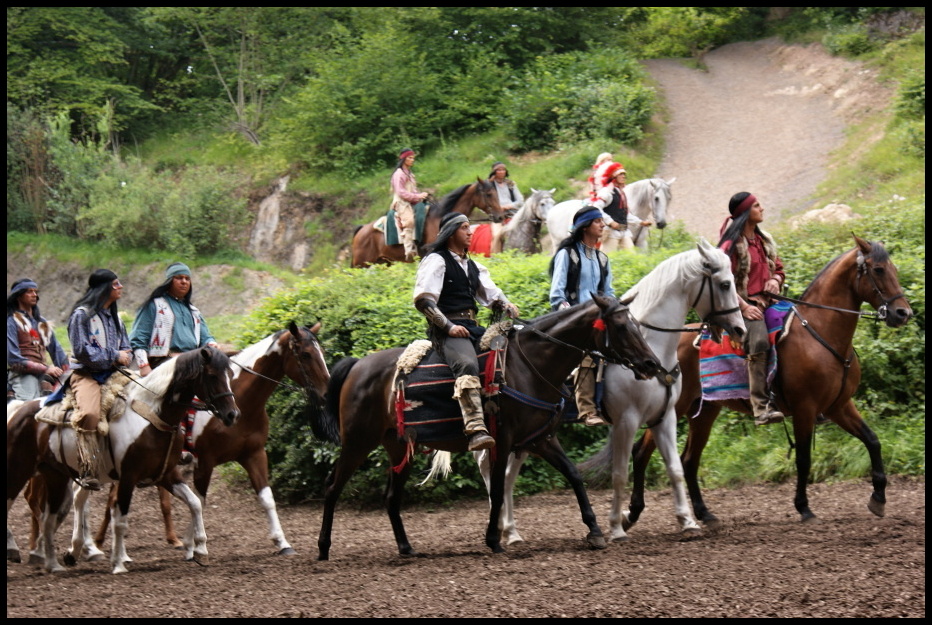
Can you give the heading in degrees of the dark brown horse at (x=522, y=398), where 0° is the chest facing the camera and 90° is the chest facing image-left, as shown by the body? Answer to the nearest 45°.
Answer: approximately 270°

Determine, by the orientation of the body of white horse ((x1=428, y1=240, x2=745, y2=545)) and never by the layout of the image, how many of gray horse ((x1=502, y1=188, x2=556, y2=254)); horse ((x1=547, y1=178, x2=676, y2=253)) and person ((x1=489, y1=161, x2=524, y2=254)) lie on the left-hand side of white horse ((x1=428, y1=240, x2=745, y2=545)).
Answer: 3

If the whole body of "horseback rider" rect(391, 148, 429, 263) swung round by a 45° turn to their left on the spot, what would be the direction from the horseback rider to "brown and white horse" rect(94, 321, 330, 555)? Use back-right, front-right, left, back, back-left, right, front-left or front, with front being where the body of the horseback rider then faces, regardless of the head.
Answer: back-right

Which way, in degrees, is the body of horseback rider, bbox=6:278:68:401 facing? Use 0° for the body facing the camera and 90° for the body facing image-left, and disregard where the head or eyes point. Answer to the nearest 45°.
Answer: approximately 315°

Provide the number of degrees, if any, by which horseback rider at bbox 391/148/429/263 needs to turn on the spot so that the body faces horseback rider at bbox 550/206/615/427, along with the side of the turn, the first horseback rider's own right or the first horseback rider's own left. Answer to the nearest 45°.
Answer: approximately 90° to the first horseback rider's own right

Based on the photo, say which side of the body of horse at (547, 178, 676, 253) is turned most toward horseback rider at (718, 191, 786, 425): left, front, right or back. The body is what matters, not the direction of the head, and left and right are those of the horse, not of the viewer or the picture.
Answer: right

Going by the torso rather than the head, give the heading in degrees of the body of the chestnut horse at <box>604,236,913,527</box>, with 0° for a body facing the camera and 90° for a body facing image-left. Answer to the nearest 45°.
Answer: approximately 315°

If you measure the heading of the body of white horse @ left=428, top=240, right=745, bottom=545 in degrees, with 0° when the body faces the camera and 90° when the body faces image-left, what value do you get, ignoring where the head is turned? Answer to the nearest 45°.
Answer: approximately 270°

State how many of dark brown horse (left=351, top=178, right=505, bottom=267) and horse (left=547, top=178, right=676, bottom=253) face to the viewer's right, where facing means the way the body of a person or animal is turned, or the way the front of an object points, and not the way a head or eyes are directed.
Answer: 2

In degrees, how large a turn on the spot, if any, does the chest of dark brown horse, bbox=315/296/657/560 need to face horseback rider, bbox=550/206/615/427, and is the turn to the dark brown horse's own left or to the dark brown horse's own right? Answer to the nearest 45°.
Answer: approximately 45° to the dark brown horse's own left

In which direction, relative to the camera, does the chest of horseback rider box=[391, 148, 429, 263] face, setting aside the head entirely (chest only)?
to the viewer's right

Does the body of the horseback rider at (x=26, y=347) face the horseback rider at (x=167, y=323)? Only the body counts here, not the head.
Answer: yes

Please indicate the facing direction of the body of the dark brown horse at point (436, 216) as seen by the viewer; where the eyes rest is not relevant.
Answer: to the viewer's right

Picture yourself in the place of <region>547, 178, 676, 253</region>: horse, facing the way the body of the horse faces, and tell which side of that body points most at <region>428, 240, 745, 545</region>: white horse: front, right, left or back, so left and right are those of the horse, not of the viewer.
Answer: right

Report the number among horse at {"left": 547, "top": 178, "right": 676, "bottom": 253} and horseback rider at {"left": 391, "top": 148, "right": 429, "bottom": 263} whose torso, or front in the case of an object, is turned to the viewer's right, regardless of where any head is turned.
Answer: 2

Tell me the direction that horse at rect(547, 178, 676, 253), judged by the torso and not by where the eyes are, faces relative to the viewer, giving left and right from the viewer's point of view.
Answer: facing to the right of the viewer
